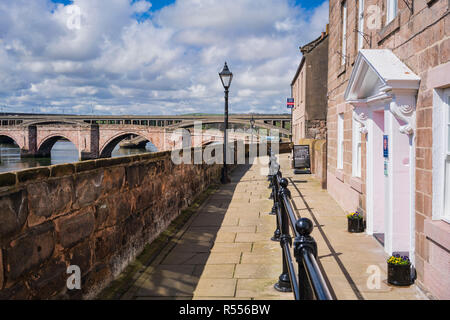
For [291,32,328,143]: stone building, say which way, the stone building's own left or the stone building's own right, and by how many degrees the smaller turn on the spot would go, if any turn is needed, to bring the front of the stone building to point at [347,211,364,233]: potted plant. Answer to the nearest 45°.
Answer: approximately 90° to the stone building's own left

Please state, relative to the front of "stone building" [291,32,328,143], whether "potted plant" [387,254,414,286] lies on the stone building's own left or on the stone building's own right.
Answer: on the stone building's own left

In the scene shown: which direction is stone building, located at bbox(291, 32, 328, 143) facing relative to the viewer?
to the viewer's left

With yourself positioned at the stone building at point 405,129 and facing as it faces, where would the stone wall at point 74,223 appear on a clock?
The stone wall is roughly at 12 o'clock from the stone building.

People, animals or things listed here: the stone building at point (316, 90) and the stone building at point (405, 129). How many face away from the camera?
0

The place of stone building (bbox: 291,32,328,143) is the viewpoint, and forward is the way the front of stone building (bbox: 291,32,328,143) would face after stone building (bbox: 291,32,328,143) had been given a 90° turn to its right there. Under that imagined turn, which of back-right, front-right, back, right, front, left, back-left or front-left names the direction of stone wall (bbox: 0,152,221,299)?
back

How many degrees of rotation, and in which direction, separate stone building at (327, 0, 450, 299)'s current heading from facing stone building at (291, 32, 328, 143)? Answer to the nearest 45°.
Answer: approximately 135° to its right
